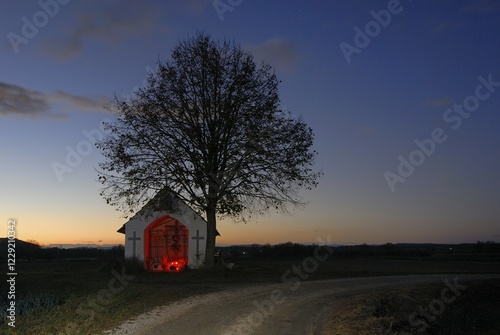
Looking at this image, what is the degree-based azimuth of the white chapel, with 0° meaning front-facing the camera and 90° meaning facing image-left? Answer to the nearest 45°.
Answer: approximately 0°
